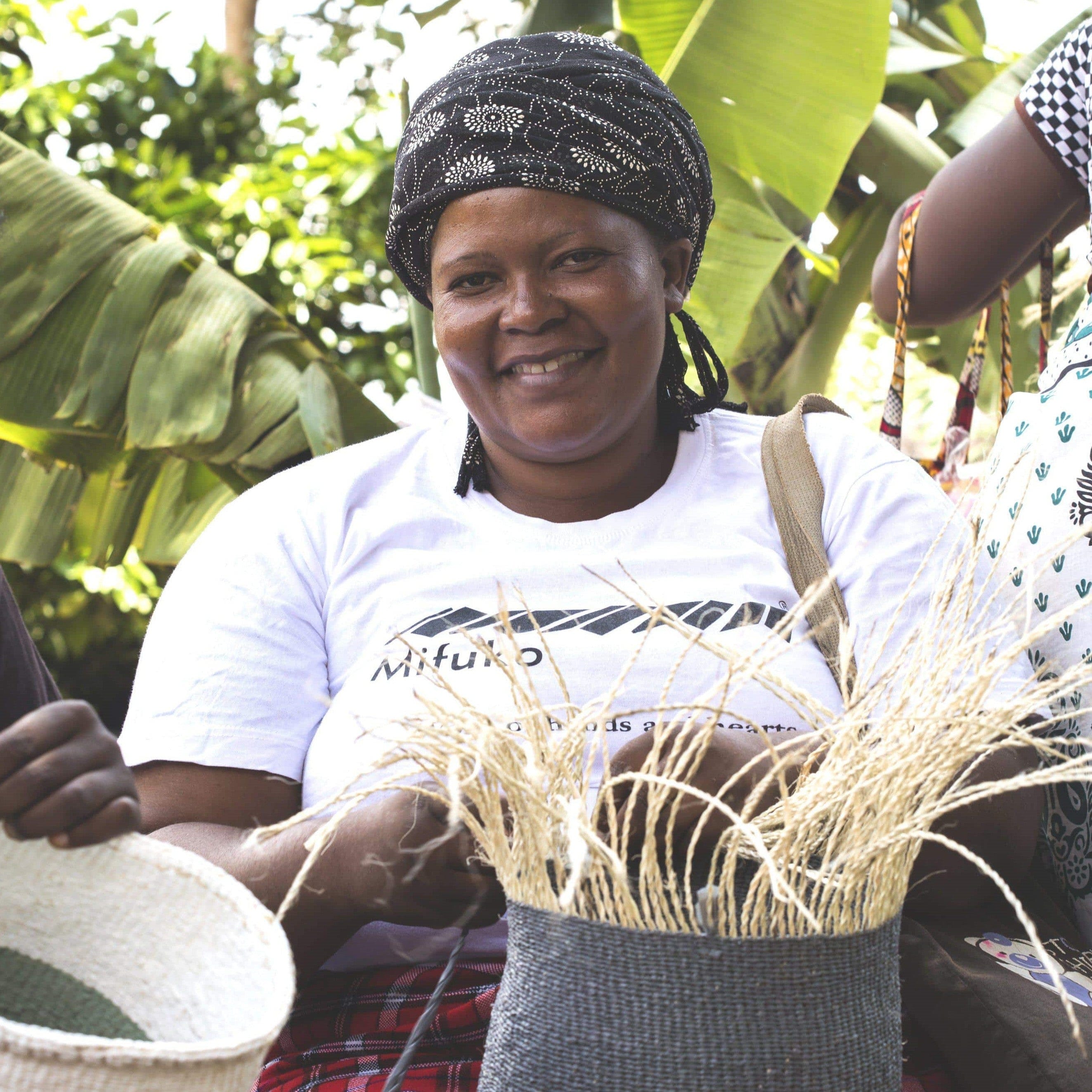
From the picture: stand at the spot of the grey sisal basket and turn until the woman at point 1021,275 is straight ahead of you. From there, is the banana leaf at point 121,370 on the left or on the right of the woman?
left

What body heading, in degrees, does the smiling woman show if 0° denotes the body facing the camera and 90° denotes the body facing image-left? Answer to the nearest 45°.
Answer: approximately 0°

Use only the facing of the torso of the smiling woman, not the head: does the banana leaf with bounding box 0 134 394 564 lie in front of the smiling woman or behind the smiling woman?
behind
